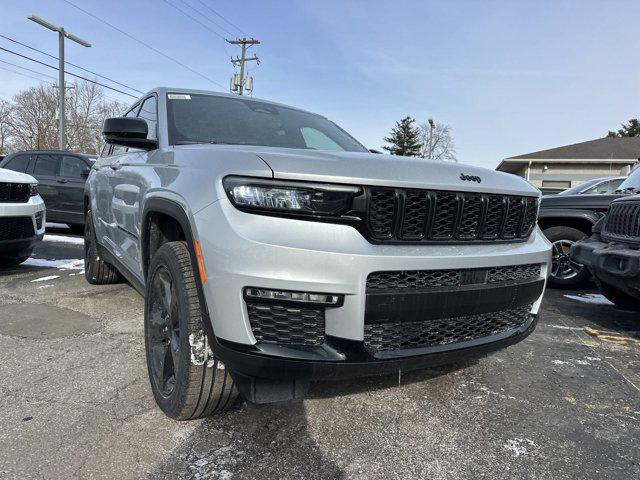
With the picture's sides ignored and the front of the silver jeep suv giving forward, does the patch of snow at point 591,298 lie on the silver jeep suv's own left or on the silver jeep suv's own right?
on the silver jeep suv's own left

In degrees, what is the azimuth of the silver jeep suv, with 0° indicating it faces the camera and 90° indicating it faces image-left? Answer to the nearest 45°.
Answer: approximately 315°

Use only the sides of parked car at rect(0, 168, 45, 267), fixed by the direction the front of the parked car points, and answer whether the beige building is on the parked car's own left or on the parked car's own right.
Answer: on the parked car's own left

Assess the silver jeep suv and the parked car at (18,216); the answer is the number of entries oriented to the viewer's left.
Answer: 0

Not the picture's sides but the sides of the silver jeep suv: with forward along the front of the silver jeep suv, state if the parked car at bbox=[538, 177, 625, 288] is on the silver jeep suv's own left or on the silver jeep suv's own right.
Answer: on the silver jeep suv's own left

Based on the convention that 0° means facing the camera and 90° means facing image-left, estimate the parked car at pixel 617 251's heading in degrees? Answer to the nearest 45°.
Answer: approximately 45°

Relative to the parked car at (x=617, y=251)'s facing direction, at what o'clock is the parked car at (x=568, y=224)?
the parked car at (x=568, y=224) is roughly at 4 o'clock from the parked car at (x=617, y=251).

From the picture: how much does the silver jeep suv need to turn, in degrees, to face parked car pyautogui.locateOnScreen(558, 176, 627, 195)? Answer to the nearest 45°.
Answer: approximately 90° to its left

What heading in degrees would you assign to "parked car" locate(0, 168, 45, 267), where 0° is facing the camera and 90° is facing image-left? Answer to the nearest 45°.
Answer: approximately 315°
